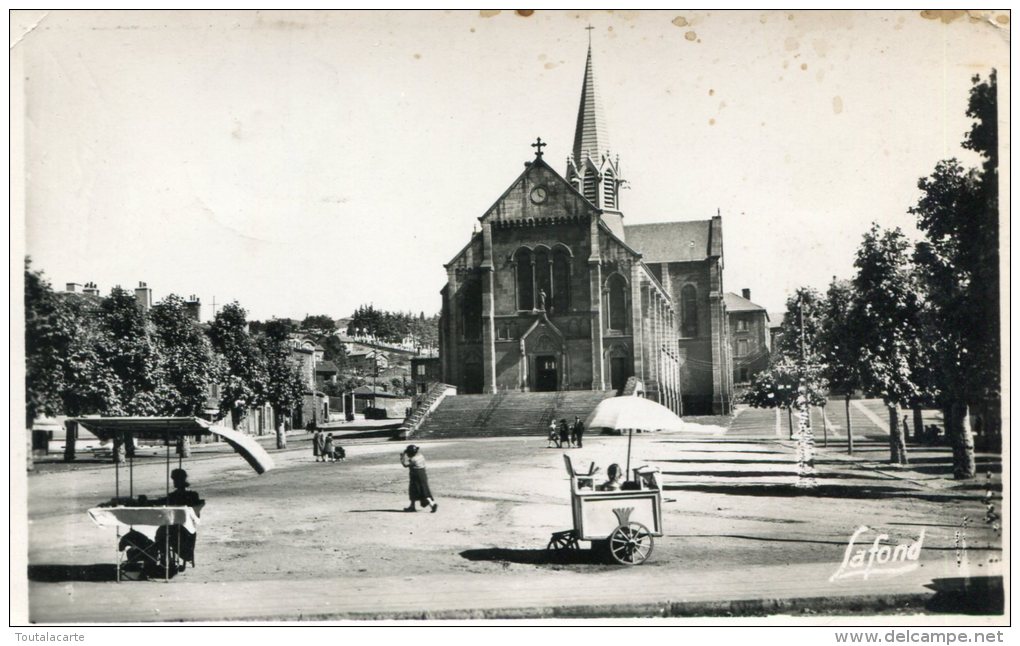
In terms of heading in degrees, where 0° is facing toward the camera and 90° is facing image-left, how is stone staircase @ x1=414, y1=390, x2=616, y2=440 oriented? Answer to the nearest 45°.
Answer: approximately 0°

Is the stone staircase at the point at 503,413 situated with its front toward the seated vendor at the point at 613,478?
yes

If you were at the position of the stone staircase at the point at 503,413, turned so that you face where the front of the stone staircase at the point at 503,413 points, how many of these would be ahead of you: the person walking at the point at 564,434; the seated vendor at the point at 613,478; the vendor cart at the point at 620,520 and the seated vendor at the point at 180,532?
4
